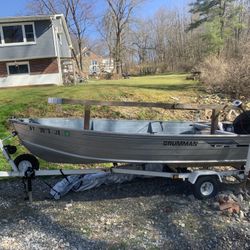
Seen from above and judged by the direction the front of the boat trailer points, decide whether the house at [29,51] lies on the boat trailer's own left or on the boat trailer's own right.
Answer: on the boat trailer's own right

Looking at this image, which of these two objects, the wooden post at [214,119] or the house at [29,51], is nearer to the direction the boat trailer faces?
the house

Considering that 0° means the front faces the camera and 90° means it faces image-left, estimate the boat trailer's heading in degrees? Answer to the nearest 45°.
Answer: approximately 90°
